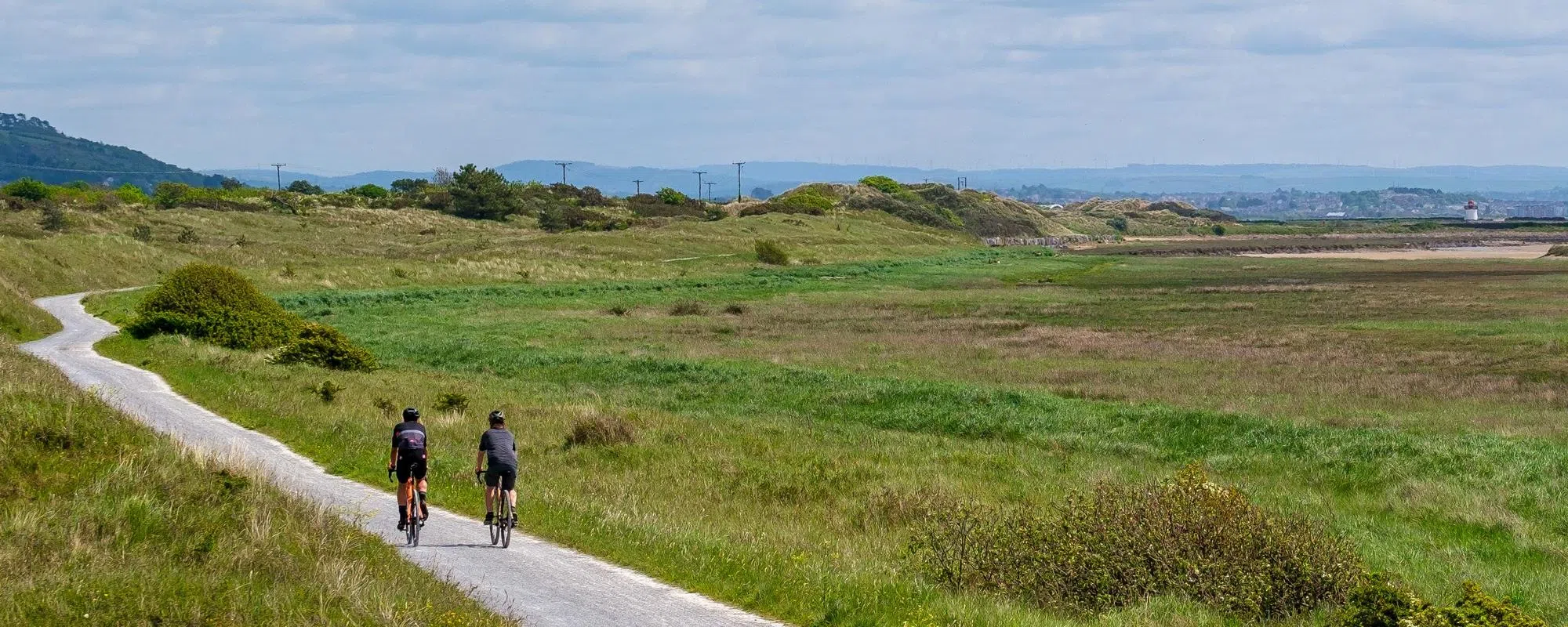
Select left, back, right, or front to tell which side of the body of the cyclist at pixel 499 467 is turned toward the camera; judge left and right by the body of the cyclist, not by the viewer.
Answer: back

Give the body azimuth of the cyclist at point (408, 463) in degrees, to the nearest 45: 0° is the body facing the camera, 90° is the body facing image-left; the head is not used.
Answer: approximately 180°

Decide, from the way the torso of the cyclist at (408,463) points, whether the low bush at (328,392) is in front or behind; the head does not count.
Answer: in front

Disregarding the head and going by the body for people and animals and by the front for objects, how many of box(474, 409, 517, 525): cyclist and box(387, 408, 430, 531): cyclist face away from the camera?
2

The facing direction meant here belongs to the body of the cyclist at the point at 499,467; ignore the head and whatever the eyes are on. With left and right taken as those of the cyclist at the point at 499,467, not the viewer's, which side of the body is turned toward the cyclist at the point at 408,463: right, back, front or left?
left

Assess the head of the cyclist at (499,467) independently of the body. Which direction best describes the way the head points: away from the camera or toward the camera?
away from the camera

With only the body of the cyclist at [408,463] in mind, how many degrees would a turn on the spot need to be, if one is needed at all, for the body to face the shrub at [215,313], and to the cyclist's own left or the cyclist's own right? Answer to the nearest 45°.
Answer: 0° — they already face it

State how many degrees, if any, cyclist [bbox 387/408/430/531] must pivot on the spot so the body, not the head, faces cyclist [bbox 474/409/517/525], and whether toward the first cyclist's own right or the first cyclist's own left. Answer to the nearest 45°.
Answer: approximately 90° to the first cyclist's own right

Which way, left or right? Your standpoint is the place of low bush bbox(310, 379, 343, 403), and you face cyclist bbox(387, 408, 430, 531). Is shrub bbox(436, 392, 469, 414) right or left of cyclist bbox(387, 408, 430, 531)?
left

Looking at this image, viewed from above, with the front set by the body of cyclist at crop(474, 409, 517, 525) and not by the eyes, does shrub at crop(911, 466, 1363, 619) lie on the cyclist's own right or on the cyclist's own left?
on the cyclist's own right

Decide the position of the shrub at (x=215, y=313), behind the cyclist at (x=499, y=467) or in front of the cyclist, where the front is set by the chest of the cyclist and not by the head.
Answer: in front
